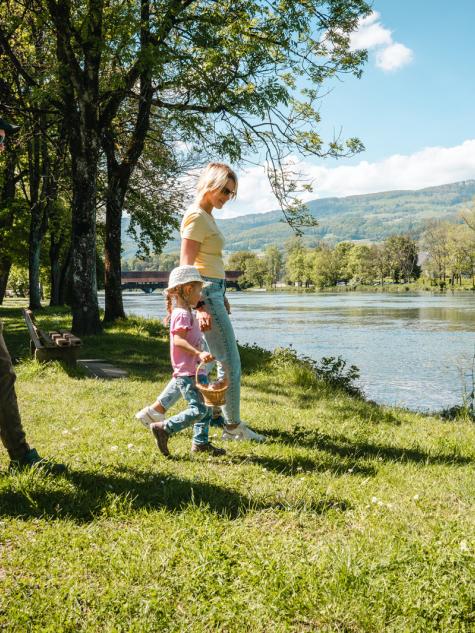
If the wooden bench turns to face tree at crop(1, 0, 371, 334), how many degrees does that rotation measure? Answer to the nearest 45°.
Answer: approximately 45° to its left

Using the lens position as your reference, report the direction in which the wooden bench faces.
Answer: facing to the right of the viewer

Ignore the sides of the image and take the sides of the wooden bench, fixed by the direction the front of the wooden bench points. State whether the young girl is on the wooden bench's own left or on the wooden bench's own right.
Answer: on the wooden bench's own right
